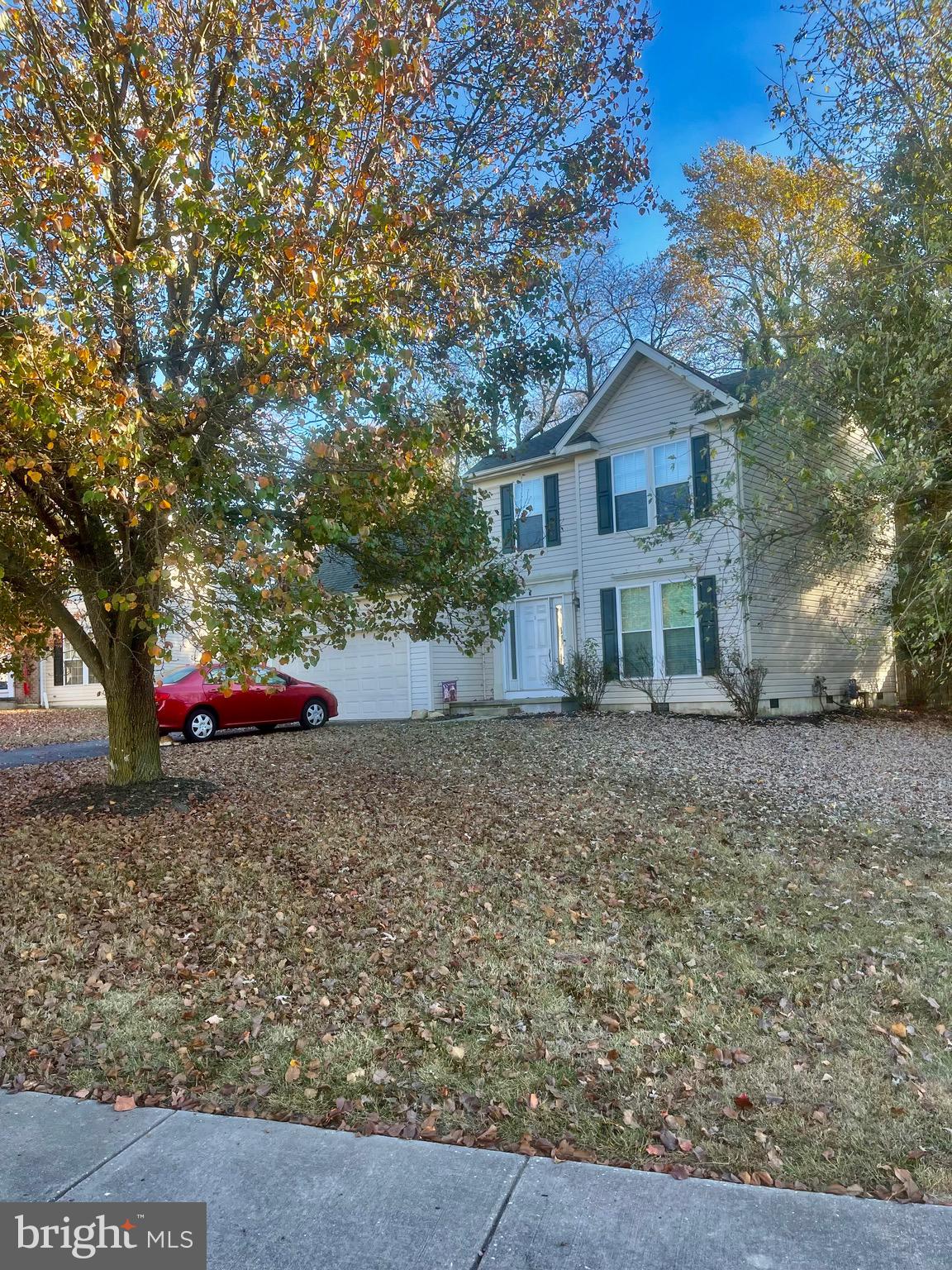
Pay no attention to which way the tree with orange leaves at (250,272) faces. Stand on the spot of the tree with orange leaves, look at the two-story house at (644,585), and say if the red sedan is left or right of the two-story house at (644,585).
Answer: left

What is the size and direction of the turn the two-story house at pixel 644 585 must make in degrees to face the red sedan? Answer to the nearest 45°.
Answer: approximately 45° to its right

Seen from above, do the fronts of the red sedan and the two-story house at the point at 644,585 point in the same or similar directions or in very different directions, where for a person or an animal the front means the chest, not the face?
very different directions

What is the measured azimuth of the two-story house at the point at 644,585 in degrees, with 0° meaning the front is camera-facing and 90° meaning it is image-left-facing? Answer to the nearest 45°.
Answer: approximately 45°
